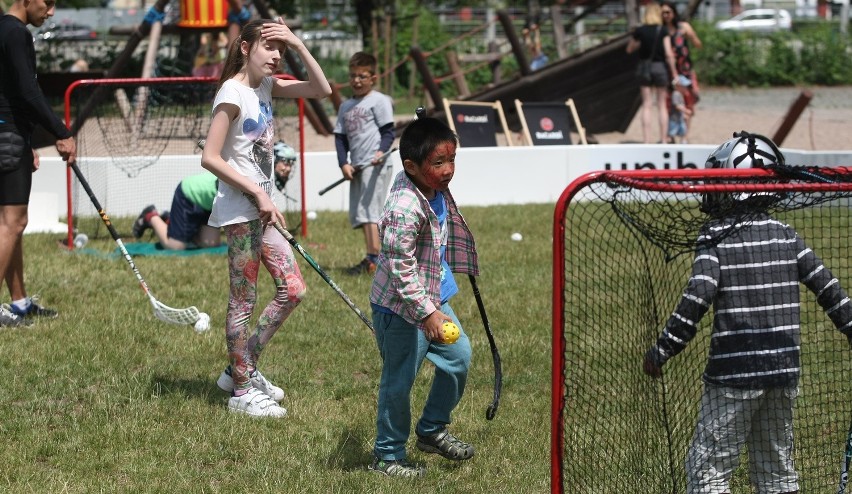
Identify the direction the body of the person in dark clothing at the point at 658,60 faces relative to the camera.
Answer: away from the camera

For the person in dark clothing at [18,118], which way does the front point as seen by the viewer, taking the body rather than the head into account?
to the viewer's right

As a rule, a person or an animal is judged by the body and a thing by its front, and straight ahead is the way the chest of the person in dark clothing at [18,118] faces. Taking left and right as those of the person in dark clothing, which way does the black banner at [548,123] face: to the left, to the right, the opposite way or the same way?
to the right

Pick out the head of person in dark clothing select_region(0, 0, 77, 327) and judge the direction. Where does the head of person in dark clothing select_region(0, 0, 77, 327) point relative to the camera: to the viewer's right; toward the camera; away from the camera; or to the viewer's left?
to the viewer's right

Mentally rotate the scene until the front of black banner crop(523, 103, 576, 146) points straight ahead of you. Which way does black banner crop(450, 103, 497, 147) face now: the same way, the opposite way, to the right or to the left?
the same way

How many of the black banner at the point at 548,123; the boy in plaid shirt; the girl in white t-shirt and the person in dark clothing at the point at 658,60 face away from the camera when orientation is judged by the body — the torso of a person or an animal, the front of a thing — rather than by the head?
1

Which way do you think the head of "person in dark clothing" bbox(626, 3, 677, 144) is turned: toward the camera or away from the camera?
away from the camera

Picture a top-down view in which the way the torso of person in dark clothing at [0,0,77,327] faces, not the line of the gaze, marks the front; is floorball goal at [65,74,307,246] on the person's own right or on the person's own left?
on the person's own left

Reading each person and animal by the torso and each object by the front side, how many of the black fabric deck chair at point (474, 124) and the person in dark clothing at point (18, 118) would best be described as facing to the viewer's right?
1

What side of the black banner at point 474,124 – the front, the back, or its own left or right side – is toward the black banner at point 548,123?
left

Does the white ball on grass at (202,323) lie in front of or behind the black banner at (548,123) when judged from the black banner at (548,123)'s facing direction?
in front

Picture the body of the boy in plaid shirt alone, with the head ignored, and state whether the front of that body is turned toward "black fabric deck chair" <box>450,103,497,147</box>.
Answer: no

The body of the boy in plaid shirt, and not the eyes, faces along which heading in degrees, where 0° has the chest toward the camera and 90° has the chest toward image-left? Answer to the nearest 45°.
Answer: approximately 315°

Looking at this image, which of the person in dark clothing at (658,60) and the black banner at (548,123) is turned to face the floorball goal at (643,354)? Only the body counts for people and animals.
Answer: the black banner

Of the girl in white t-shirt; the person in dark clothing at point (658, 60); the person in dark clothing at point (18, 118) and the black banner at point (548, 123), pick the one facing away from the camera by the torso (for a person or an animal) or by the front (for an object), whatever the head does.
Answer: the person in dark clothing at point (658, 60)

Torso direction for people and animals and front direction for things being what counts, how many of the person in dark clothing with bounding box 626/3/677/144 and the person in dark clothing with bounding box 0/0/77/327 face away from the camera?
1

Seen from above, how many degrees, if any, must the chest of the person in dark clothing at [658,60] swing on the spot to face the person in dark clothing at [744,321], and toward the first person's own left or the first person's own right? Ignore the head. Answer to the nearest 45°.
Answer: approximately 180°

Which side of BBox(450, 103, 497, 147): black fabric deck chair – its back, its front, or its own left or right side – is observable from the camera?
front

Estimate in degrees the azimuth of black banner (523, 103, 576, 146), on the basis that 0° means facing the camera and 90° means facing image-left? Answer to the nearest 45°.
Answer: approximately 0°
